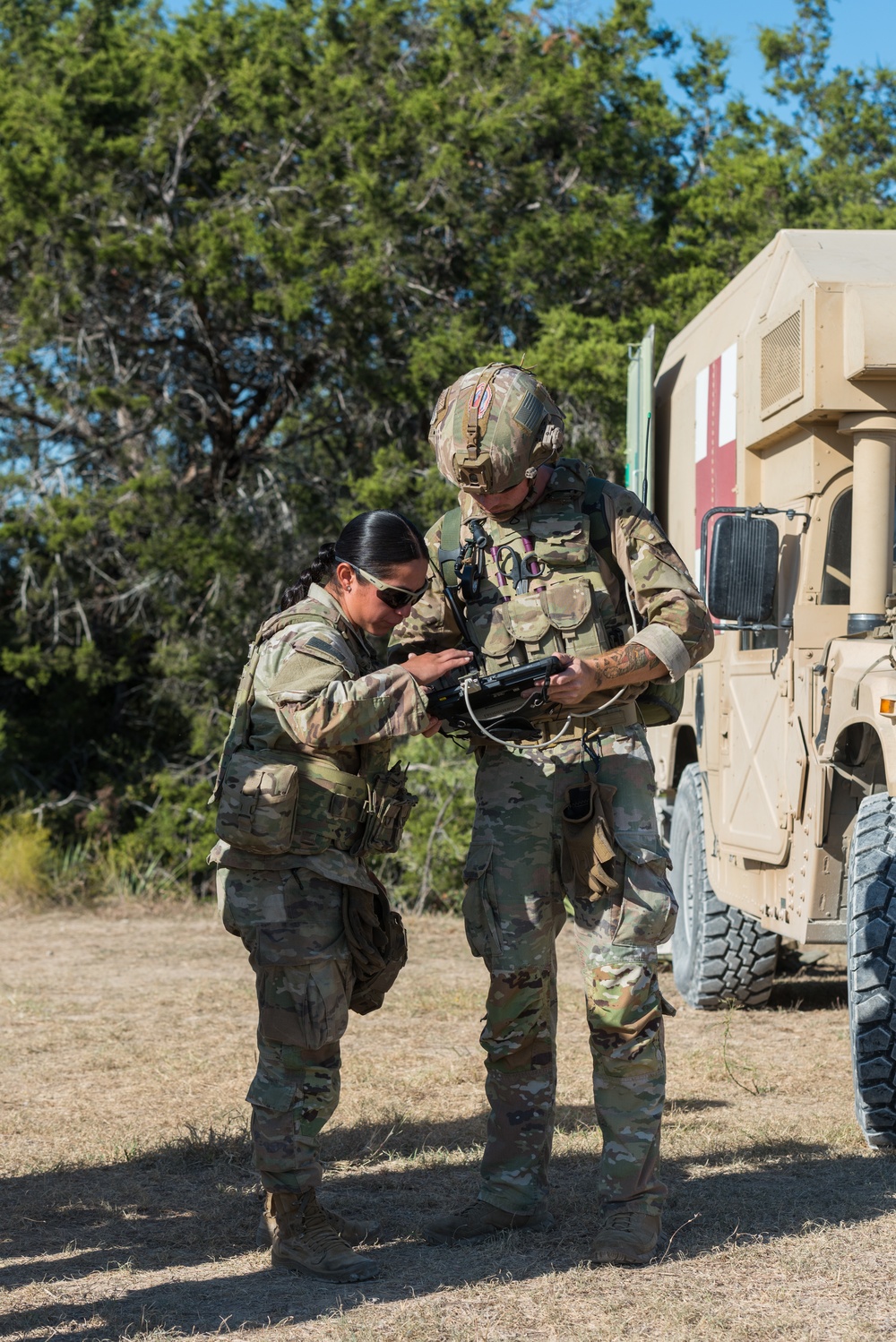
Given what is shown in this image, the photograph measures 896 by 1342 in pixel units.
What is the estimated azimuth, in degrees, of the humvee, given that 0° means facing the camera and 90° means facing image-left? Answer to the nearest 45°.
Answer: approximately 0°

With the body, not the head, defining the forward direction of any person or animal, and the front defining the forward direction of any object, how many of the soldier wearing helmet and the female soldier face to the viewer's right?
1

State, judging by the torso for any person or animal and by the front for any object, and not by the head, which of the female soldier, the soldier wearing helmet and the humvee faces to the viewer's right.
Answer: the female soldier

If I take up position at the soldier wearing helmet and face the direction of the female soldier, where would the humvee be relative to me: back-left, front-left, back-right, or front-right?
back-right

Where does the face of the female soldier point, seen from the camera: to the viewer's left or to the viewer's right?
to the viewer's right

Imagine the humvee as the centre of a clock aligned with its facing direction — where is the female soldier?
The female soldier is roughly at 1 o'clock from the humvee.

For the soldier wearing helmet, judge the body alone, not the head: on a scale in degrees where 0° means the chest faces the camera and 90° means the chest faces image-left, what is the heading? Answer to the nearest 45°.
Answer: approximately 45°

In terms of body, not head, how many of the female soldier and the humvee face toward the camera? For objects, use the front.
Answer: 1

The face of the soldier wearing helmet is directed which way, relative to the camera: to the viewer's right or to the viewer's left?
to the viewer's left

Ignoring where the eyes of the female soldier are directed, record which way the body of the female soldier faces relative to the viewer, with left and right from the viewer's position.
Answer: facing to the right of the viewer
